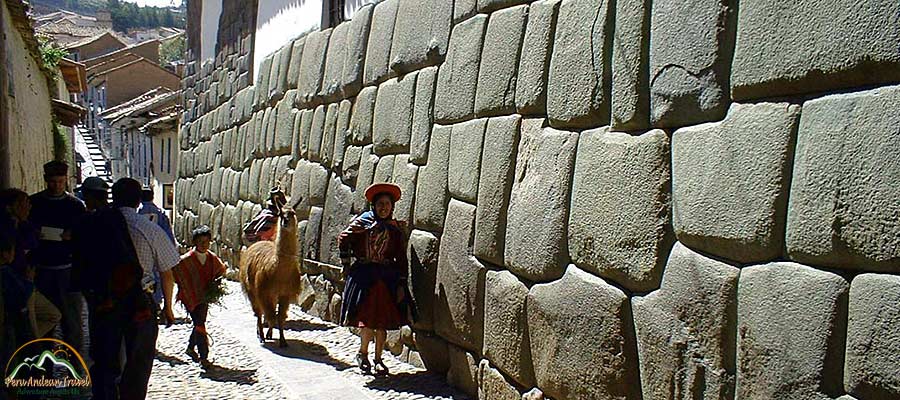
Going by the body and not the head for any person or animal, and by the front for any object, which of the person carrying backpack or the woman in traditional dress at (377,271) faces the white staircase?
the person carrying backpack

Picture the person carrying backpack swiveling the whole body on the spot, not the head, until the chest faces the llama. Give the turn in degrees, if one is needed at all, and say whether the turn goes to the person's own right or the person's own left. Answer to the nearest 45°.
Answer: approximately 45° to the person's own right

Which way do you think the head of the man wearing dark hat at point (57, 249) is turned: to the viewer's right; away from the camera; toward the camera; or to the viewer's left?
toward the camera

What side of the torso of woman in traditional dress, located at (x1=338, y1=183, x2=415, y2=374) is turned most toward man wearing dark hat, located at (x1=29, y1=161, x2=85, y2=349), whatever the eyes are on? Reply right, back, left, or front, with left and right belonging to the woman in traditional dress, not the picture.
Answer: right

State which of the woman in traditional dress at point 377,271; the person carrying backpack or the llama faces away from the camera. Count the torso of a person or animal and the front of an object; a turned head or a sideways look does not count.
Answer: the person carrying backpack

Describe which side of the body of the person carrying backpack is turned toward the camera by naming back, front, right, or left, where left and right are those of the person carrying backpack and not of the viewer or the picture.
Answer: back

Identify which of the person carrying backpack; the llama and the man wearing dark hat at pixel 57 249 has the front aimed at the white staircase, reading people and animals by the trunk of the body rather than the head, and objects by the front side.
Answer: the person carrying backpack

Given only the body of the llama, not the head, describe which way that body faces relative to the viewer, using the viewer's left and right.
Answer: facing the viewer and to the right of the viewer

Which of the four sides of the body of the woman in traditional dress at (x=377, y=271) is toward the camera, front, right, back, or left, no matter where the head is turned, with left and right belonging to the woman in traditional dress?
front

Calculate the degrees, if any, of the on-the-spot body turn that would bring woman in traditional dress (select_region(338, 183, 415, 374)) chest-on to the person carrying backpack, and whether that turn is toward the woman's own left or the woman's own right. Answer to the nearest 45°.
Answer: approximately 45° to the woman's own right

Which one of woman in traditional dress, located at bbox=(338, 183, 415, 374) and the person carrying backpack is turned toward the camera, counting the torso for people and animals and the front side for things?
the woman in traditional dress

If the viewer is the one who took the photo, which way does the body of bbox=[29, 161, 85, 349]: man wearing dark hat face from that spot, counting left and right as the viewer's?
facing the viewer

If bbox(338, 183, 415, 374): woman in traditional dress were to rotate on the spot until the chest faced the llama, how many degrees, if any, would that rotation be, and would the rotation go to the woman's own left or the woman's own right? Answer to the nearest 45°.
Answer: approximately 135° to the woman's own right

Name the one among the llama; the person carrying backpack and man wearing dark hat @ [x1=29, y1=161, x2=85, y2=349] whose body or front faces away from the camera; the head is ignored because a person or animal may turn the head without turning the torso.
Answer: the person carrying backpack

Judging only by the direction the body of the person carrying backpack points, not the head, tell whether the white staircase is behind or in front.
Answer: in front

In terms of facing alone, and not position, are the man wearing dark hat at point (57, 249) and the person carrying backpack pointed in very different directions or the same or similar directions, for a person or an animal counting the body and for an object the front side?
very different directions

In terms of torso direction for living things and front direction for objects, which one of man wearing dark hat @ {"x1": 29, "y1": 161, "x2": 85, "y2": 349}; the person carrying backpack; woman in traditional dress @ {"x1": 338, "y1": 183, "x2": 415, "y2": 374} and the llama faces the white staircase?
the person carrying backpack

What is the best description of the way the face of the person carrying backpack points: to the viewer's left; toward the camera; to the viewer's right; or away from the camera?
away from the camera
